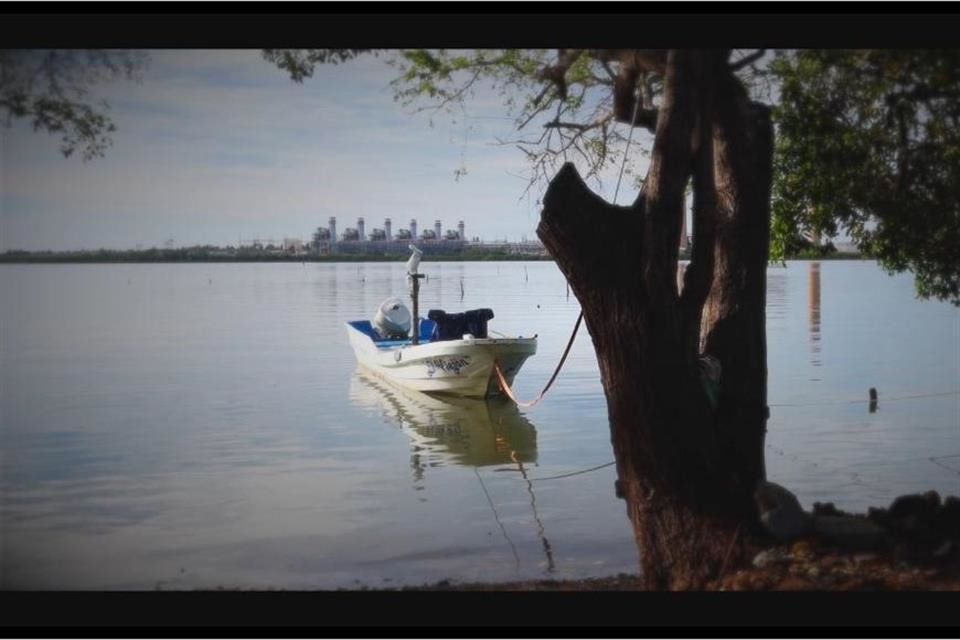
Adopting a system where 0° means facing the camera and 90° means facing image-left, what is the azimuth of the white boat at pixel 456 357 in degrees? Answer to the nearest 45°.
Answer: approximately 315°

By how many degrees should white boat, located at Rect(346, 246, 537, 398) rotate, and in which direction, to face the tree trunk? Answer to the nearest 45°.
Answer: approximately 45° to its right
